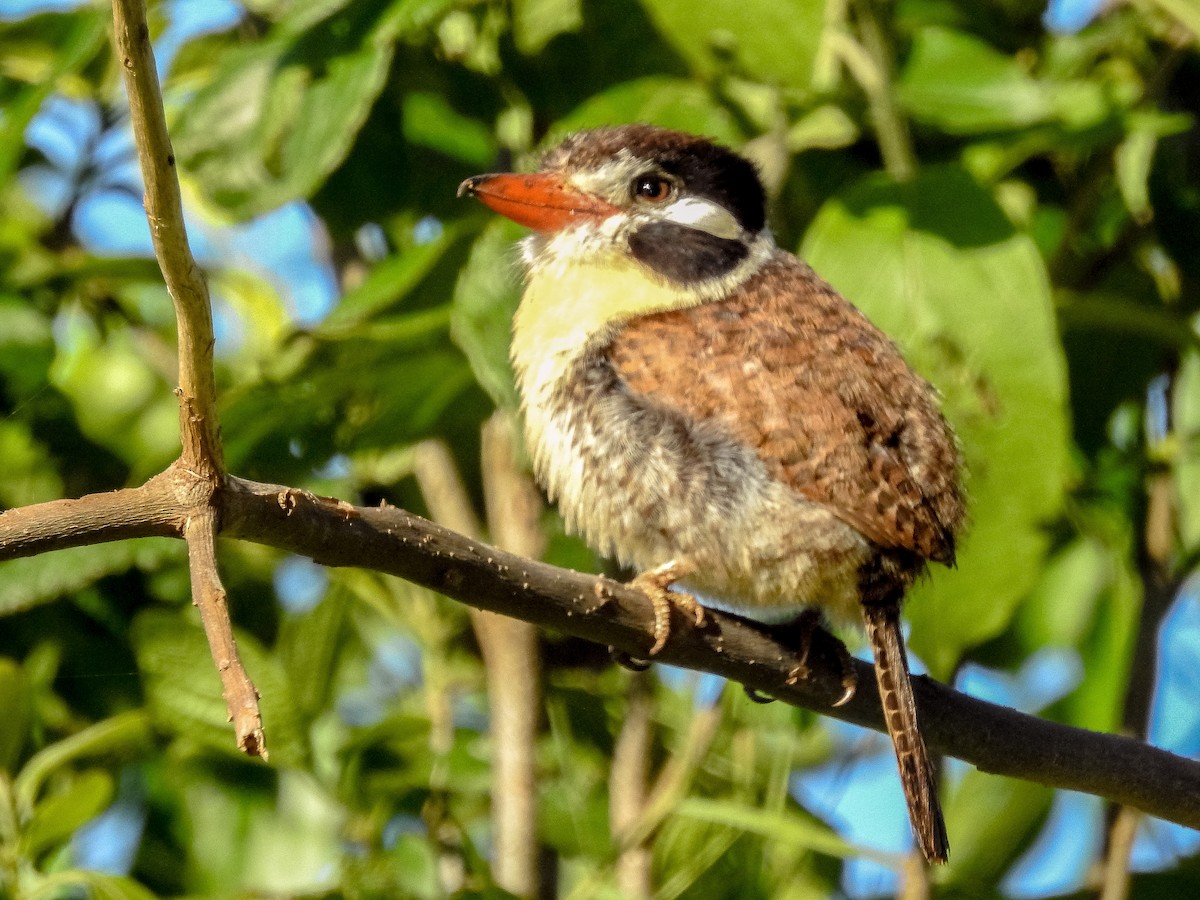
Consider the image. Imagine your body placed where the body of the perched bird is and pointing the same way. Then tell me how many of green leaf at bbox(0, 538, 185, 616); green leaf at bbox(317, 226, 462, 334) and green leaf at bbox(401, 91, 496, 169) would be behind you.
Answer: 0

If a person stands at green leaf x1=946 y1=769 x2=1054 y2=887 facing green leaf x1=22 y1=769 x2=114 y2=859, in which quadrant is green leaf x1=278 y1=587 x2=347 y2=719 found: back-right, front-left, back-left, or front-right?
front-right

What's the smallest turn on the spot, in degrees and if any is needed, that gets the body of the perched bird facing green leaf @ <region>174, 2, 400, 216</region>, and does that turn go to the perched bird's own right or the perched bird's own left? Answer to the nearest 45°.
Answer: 0° — it already faces it

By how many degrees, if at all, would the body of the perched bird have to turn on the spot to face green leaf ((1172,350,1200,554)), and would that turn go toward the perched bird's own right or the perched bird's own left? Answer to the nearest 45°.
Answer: approximately 135° to the perched bird's own right

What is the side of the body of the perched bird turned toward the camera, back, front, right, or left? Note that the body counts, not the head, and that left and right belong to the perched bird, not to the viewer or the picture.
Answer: left

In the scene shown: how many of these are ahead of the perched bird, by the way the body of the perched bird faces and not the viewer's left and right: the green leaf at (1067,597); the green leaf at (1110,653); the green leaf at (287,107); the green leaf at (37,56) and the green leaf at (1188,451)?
2

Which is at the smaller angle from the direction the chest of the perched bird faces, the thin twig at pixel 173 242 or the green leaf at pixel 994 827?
the thin twig
